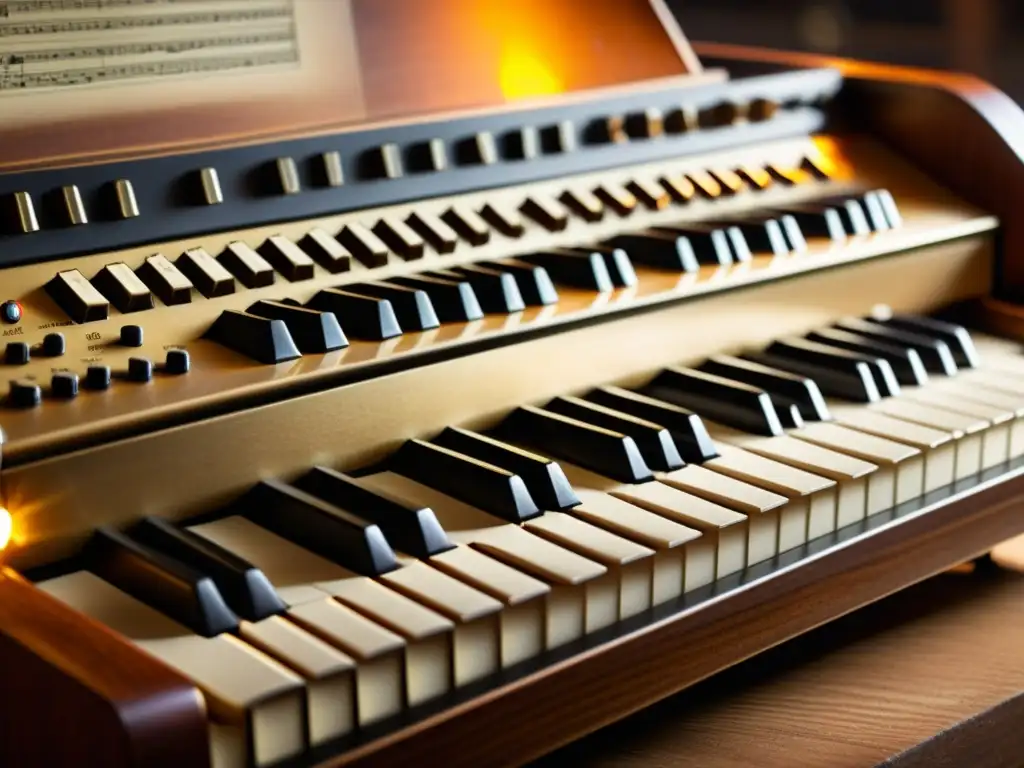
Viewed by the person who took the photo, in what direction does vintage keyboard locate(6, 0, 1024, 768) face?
facing the viewer and to the right of the viewer
